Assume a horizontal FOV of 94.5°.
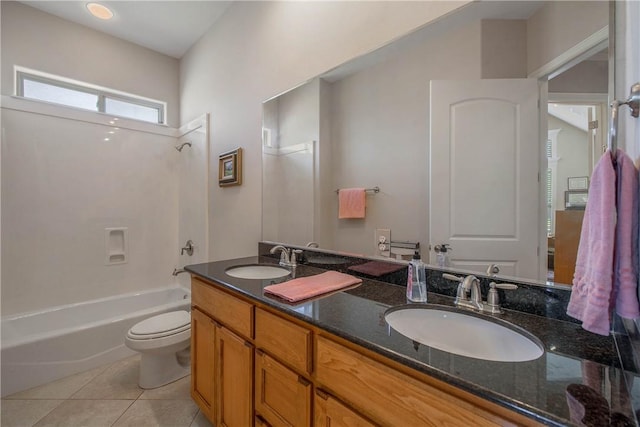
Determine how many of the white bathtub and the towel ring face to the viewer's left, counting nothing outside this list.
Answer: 1

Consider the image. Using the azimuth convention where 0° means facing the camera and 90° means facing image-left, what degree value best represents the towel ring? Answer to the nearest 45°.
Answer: approximately 90°

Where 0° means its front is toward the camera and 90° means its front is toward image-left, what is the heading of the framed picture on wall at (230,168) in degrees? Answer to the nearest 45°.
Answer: approximately 45°

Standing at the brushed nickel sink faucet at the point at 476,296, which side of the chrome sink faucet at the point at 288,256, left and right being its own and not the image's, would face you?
left

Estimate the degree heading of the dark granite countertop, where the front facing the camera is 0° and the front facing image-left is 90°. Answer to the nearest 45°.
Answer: approximately 45°

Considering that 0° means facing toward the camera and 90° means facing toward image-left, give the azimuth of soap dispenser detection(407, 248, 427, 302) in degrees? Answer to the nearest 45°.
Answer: approximately 45°

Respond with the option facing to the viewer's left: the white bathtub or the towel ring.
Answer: the towel ring
